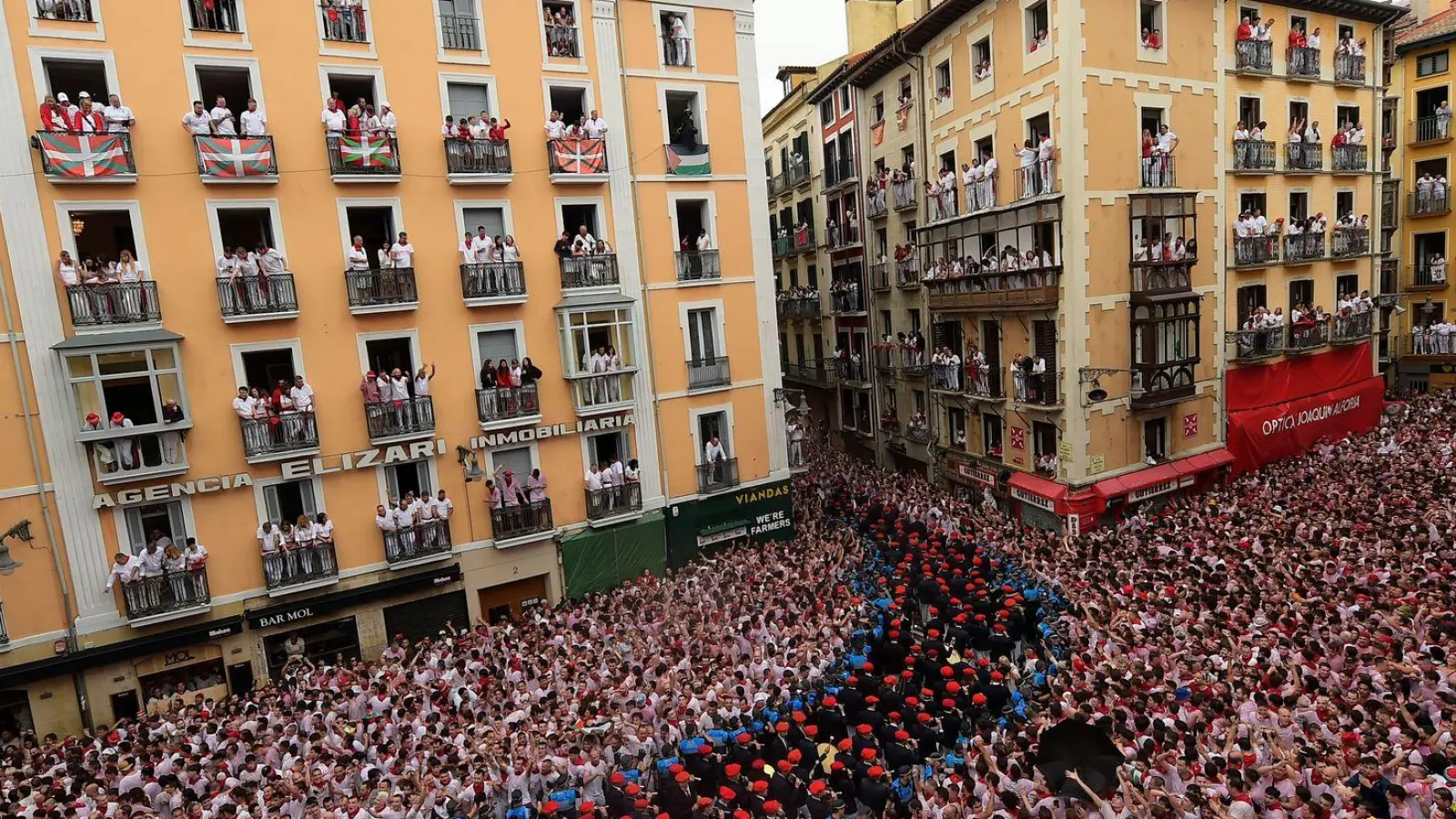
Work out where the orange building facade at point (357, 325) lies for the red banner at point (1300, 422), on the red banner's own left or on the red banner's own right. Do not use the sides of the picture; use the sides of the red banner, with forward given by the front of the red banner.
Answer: on the red banner's own right

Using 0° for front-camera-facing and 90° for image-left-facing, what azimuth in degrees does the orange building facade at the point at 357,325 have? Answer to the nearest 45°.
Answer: approximately 315°

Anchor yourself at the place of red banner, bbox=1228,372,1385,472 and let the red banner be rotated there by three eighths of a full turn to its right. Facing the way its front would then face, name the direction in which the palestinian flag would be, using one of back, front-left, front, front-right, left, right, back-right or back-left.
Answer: front-left

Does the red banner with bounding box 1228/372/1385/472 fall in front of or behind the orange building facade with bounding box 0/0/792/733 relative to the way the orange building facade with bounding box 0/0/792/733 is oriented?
in front
